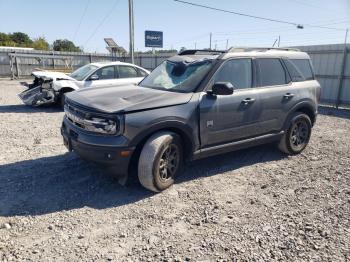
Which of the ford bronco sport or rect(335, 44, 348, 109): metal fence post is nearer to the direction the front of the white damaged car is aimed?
the ford bronco sport

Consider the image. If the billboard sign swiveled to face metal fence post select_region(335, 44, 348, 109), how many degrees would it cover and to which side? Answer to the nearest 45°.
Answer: approximately 45° to its left

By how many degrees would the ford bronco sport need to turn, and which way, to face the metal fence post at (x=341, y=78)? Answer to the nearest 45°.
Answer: approximately 180°

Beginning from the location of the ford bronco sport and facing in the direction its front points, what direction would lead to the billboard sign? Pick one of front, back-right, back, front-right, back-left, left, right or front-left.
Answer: back-right

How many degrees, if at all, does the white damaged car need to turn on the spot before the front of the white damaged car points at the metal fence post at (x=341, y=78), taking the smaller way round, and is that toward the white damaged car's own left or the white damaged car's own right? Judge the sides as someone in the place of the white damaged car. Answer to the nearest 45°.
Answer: approximately 135° to the white damaged car's own left

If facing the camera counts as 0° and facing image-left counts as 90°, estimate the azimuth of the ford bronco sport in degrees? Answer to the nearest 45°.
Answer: approximately 45°
